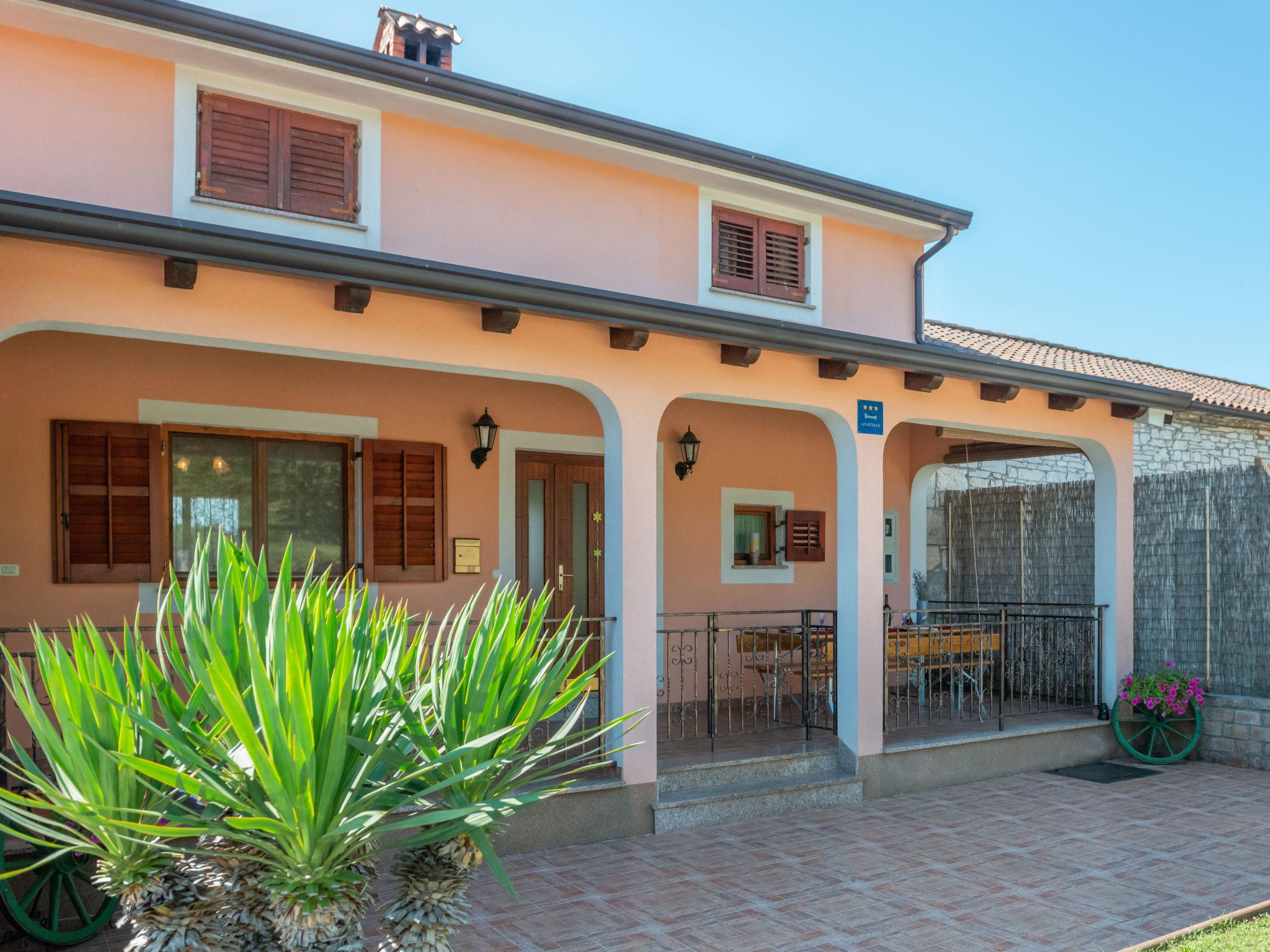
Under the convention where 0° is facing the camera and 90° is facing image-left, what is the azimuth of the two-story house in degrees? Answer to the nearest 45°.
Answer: approximately 315°

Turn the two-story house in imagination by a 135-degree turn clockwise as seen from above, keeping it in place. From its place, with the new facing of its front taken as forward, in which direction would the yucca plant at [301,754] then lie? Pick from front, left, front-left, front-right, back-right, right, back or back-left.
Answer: left

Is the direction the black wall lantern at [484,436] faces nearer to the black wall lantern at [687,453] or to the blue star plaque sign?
the blue star plaque sign

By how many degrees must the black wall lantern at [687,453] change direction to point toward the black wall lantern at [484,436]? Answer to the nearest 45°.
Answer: approximately 90° to its right

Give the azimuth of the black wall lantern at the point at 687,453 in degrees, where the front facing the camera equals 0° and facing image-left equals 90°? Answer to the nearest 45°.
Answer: approximately 315°

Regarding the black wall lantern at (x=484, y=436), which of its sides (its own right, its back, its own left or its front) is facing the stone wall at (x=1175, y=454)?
left

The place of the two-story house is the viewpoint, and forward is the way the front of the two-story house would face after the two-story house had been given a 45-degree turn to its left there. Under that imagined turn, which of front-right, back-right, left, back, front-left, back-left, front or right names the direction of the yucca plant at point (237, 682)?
right

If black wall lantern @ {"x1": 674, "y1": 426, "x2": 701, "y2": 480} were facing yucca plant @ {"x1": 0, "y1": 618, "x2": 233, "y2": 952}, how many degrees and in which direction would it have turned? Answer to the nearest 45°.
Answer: approximately 45° to its right

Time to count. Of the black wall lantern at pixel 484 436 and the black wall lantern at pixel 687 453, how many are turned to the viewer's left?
0

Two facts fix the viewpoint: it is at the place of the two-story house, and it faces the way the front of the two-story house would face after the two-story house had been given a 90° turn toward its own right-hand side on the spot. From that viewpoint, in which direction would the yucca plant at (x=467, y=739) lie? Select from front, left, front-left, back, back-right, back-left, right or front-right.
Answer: front-left

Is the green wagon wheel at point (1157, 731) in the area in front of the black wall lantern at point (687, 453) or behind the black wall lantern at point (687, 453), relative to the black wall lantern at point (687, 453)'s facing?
in front
